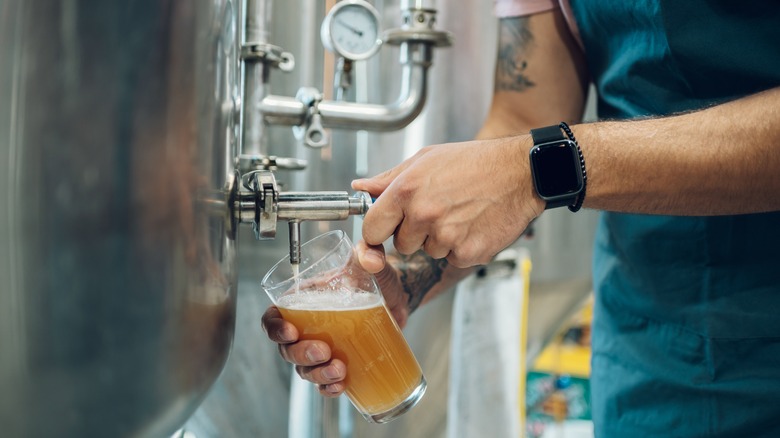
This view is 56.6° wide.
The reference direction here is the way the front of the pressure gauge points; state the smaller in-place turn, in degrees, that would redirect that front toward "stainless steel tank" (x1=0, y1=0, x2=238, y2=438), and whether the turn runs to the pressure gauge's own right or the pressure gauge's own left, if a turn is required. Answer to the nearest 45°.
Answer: approximately 45° to the pressure gauge's own right

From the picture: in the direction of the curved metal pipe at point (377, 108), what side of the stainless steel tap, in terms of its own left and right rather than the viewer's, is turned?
left

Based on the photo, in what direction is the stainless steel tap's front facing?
to the viewer's right

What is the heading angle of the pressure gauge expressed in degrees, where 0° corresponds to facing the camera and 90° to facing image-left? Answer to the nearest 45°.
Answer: approximately 315°
